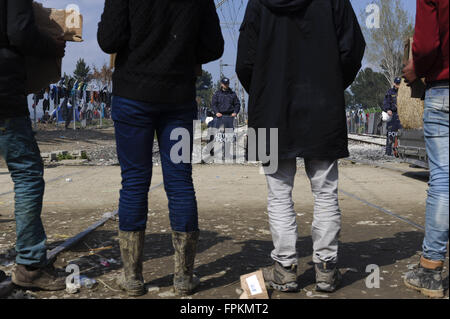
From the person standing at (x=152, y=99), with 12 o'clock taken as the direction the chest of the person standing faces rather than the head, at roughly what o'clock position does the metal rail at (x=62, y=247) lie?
The metal rail is roughly at 11 o'clock from the person standing.

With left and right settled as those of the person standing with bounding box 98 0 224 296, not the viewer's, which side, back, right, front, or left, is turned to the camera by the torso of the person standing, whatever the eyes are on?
back

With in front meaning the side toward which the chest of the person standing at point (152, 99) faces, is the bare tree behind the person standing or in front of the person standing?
in front
